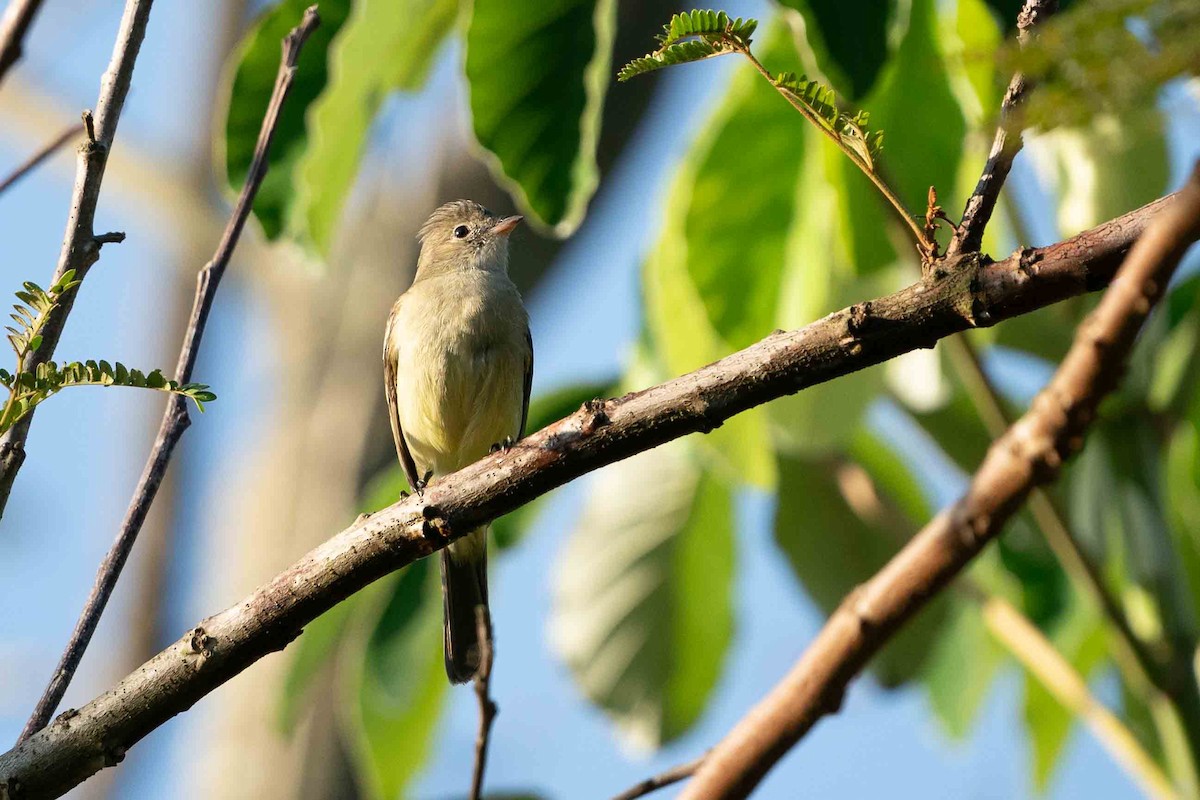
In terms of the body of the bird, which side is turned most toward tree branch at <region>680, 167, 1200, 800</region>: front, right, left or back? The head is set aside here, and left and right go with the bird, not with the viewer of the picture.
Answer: left

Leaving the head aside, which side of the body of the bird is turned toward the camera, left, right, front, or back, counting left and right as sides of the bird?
front
